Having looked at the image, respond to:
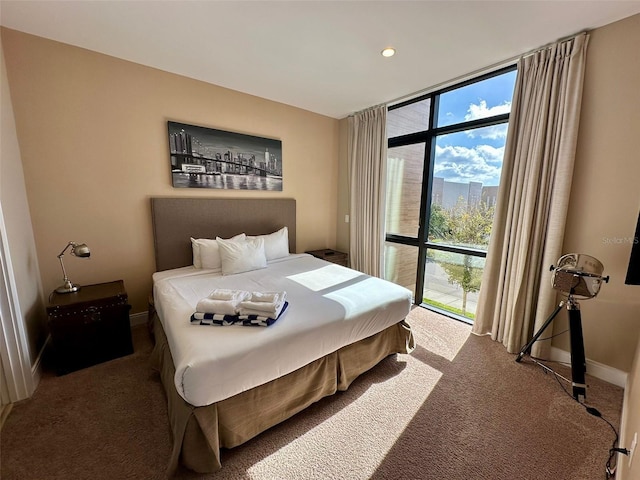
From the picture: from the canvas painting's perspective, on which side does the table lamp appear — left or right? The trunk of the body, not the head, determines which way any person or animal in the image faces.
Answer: on its right

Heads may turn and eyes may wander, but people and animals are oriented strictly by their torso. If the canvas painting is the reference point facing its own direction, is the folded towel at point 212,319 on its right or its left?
on its right

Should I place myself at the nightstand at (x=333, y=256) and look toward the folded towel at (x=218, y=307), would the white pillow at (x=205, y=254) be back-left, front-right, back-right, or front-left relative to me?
front-right

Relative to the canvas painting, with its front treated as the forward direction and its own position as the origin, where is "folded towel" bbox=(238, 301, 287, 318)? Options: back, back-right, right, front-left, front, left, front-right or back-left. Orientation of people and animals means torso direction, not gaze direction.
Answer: front-right

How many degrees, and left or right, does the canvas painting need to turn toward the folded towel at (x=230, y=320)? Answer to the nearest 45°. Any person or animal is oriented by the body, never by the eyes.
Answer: approximately 45° to its right

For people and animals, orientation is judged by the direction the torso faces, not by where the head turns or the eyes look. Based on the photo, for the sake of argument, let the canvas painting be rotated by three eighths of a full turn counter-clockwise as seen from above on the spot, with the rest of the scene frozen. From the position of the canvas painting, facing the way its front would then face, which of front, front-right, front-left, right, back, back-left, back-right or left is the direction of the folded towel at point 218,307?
back

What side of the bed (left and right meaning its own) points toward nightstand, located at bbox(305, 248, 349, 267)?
left

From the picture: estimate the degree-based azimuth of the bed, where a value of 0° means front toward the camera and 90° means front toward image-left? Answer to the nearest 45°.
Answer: approximately 315°

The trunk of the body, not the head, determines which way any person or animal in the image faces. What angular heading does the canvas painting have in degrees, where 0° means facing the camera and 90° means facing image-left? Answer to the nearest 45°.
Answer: approximately 315°

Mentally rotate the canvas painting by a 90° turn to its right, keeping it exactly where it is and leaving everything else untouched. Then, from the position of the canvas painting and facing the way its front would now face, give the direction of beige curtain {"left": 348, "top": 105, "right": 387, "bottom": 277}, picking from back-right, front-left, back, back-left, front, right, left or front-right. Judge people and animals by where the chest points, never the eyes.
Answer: back-left

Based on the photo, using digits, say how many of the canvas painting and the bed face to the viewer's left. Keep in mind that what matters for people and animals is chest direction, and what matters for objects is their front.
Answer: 0
